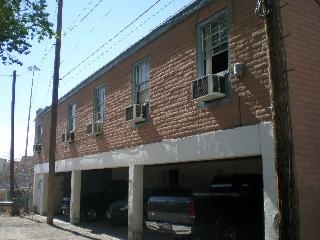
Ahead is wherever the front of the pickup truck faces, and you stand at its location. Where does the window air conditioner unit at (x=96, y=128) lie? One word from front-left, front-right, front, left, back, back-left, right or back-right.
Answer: left

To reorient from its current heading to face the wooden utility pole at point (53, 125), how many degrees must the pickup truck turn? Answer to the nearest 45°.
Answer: approximately 90° to its left

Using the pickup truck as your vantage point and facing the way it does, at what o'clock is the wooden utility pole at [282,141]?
The wooden utility pole is roughly at 4 o'clock from the pickup truck.

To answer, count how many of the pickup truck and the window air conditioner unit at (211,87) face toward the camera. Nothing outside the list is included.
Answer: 0

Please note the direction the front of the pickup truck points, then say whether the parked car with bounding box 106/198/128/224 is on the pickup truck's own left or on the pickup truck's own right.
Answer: on the pickup truck's own left

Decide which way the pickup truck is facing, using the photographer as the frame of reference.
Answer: facing away from the viewer and to the right of the viewer
